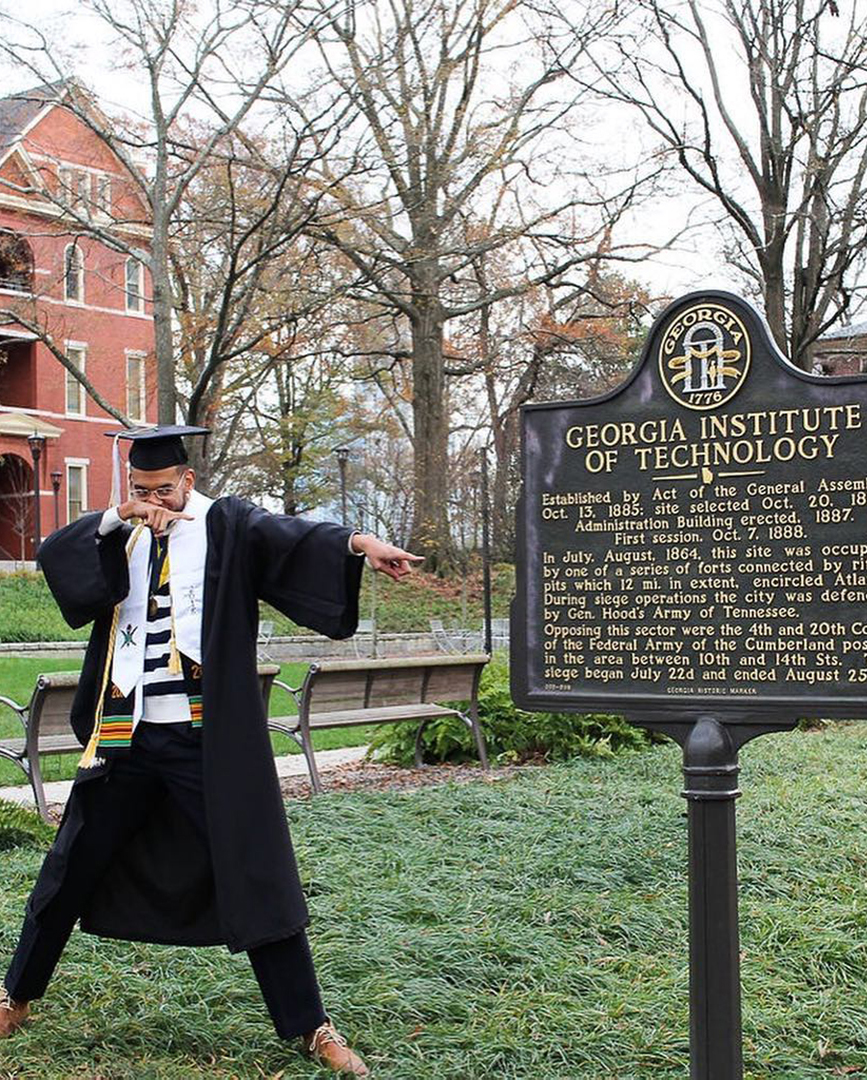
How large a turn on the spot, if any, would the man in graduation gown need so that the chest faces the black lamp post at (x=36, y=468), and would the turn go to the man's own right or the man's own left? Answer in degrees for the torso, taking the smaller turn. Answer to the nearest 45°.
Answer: approximately 180°

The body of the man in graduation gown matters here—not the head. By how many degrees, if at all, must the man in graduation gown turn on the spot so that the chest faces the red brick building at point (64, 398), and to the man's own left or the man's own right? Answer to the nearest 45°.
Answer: approximately 180°

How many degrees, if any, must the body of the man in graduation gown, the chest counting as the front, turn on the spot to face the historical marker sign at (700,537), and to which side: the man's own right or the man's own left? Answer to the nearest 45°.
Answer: approximately 45° to the man's own left

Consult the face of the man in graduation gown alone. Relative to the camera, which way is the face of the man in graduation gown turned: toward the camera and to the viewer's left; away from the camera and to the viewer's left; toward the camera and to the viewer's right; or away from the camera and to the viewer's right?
toward the camera and to the viewer's left

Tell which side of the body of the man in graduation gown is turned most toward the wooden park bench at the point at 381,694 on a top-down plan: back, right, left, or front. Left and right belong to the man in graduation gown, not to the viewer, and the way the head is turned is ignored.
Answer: back
